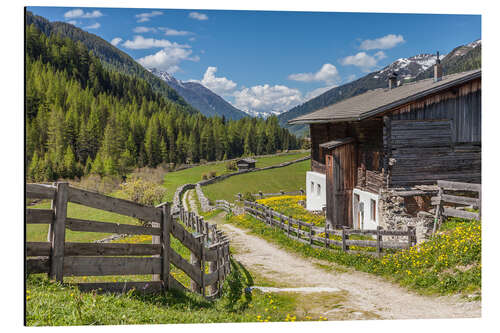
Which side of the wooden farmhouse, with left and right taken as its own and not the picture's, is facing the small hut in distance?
right

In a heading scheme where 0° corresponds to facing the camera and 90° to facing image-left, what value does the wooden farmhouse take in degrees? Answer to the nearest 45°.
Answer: approximately 45°
